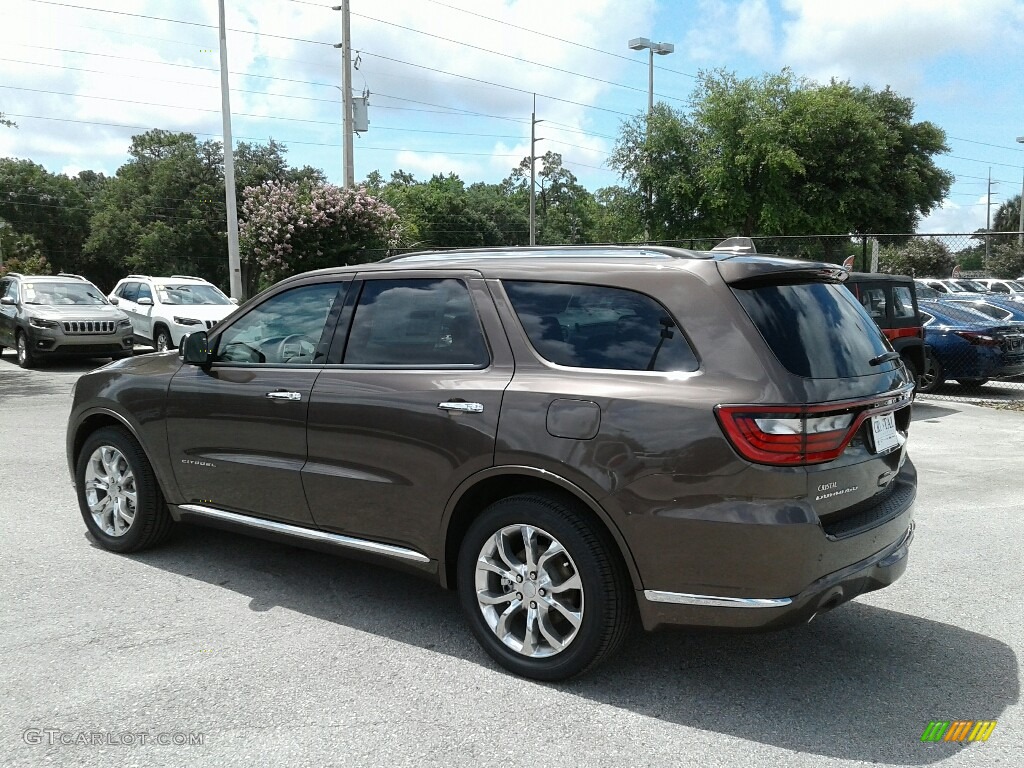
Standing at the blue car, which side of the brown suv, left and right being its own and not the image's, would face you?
right

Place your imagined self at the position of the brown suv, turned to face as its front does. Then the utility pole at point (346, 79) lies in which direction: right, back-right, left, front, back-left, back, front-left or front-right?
front-right

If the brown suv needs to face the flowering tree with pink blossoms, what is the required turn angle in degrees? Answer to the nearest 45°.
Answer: approximately 45° to its right

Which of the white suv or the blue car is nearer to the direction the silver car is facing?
the blue car

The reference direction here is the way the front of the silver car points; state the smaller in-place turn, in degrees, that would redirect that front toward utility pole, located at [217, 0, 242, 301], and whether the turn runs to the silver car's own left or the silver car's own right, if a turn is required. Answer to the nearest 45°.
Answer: approximately 90° to the silver car's own left

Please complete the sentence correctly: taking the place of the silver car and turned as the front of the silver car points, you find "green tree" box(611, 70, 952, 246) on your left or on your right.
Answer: on your left

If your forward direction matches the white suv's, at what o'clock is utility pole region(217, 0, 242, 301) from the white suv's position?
The utility pole is roughly at 8 o'clock from the white suv.

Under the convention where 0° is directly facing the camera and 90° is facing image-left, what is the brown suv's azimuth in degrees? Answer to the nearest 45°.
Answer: approximately 135°
